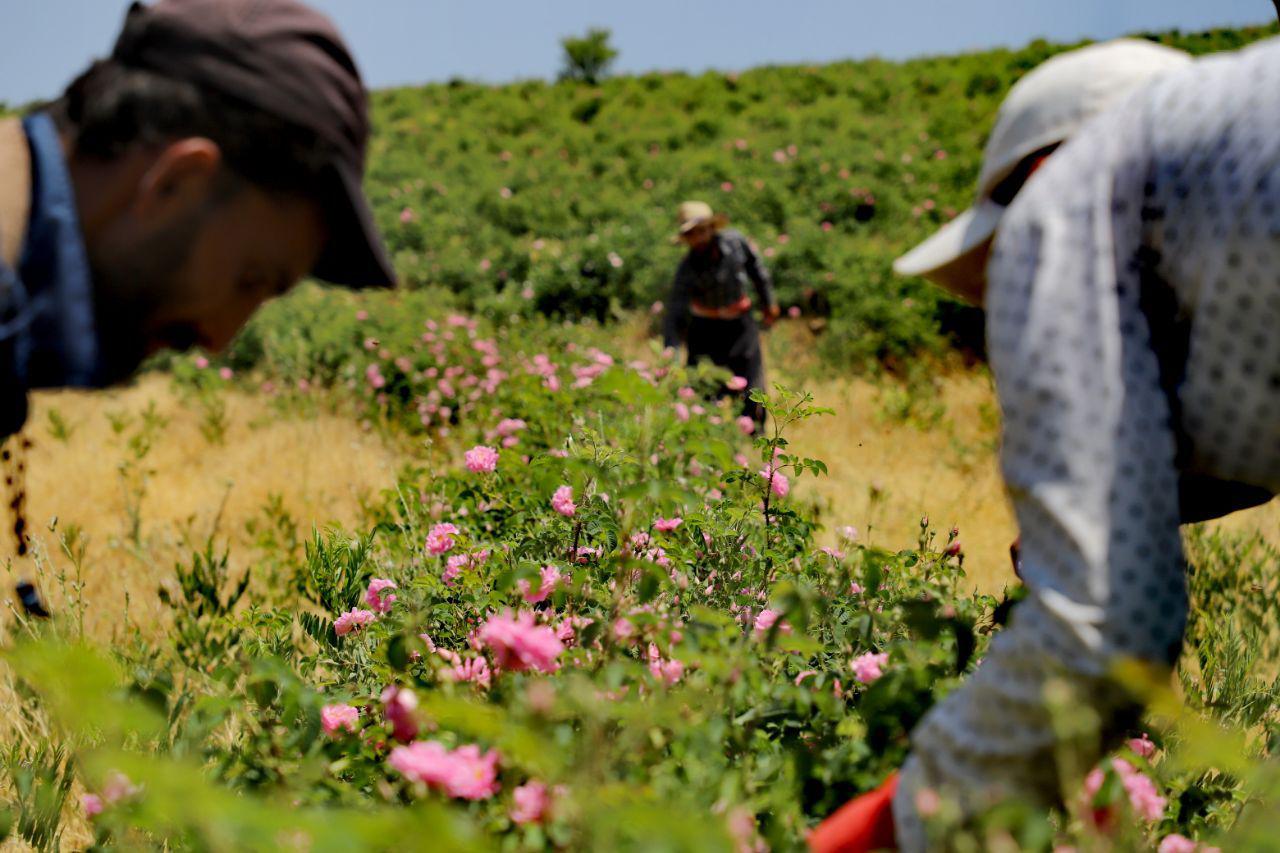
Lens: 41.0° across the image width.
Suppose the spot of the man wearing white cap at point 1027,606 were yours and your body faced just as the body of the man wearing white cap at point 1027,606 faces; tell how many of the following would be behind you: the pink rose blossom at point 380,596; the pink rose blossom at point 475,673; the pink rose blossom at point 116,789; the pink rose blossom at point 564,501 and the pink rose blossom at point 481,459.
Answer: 0

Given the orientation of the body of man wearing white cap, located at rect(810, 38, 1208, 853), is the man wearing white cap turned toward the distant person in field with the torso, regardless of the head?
no

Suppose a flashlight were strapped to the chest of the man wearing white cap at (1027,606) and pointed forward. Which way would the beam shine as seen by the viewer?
to the viewer's left

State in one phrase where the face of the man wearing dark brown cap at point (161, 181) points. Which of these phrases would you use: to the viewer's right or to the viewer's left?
to the viewer's right

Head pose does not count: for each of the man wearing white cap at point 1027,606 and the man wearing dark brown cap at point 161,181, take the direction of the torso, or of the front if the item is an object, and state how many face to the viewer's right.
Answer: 1

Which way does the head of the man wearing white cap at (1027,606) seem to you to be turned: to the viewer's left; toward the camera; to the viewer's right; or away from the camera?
to the viewer's left

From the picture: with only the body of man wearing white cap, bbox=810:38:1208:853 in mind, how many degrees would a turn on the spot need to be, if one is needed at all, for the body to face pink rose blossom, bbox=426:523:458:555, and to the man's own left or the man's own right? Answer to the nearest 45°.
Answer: approximately 45° to the man's own right

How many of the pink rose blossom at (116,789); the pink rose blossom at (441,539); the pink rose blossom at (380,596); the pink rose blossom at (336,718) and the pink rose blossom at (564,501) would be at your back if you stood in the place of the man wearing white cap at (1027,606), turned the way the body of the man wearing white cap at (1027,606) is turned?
0

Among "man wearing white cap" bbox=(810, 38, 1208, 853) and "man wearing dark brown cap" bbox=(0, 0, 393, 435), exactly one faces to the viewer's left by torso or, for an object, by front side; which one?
"man wearing white cap" bbox=(810, 38, 1208, 853)

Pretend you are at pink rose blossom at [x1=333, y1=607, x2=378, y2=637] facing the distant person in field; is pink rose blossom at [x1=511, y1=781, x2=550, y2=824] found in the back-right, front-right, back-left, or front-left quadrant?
back-right

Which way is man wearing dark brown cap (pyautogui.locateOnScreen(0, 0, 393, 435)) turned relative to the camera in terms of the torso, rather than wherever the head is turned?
to the viewer's right
